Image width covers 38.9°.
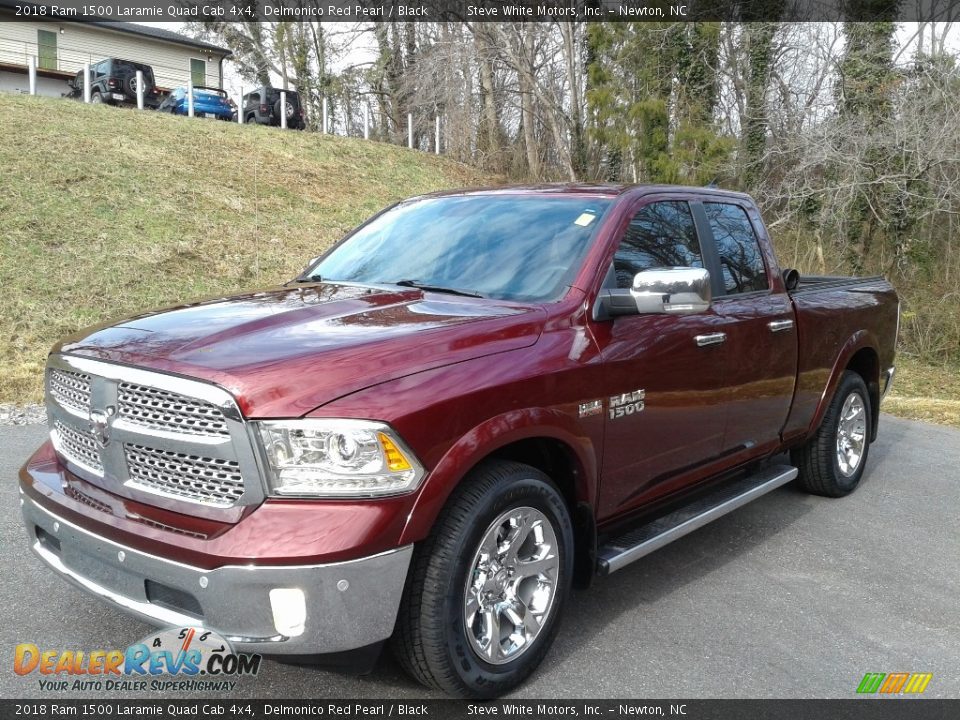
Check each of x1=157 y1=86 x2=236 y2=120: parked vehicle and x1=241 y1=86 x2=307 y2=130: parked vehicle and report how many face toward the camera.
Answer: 0

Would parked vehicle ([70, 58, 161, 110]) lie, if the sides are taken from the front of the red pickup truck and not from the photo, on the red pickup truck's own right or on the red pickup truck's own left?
on the red pickup truck's own right

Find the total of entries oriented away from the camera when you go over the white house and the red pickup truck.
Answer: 0

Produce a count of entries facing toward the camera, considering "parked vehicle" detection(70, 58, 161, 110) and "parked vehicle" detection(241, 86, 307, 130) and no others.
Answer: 0

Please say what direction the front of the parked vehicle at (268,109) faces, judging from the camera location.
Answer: facing away from the viewer and to the left of the viewer

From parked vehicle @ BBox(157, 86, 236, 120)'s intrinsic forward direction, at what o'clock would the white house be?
The white house is roughly at 1 o'clock from the parked vehicle.

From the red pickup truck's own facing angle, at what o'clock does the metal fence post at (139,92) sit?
The metal fence post is roughly at 4 o'clock from the red pickup truck.

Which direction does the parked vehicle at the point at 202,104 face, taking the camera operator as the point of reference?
facing away from the viewer and to the left of the viewer

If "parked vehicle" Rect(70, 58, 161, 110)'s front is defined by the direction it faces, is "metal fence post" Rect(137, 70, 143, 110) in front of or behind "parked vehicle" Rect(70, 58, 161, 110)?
behind

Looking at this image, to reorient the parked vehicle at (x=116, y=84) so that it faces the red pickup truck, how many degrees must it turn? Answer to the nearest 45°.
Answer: approximately 135° to its left

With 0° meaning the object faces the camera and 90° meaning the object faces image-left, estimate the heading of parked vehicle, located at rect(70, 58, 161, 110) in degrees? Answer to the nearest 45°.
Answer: approximately 135°
